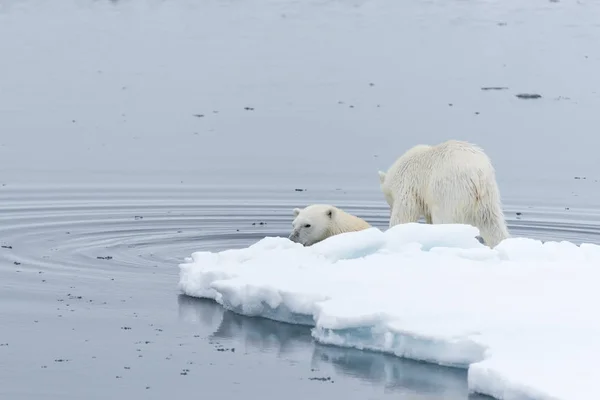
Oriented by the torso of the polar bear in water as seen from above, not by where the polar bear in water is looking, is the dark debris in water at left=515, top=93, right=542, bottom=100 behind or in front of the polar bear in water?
behind

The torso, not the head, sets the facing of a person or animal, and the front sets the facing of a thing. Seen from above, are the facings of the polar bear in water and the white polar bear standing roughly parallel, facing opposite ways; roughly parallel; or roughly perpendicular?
roughly perpendicular

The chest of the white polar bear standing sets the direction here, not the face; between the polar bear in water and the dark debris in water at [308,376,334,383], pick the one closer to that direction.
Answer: the polar bear in water

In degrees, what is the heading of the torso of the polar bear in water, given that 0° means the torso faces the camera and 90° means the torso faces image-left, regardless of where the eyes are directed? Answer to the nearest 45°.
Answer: approximately 45°

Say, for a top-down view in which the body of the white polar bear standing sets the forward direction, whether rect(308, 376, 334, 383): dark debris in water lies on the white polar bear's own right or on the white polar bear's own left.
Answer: on the white polar bear's own left

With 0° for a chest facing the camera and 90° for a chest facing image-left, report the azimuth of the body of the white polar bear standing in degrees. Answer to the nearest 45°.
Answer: approximately 135°

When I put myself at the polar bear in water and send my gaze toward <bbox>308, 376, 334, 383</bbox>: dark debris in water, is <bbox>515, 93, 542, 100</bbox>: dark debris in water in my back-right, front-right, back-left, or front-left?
back-left

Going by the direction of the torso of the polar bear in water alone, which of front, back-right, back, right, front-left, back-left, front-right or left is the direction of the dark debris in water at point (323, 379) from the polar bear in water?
front-left
